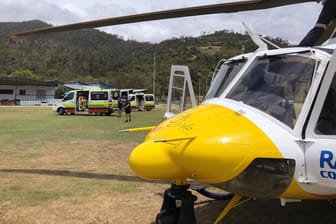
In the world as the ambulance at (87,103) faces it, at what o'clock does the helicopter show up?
The helicopter is roughly at 9 o'clock from the ambulance.

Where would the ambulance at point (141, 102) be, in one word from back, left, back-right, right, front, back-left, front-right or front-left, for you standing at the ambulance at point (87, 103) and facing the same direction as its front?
back-right

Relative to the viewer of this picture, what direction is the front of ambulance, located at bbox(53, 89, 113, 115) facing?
facing to the left of the viewer
